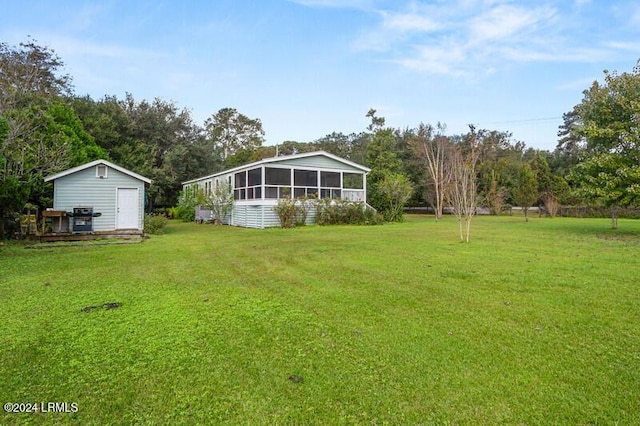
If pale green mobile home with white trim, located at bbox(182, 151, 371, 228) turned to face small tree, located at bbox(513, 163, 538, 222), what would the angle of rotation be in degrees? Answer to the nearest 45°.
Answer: approximately 45° to its left

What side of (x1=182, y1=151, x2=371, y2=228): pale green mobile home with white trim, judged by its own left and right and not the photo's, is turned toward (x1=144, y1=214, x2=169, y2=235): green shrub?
right

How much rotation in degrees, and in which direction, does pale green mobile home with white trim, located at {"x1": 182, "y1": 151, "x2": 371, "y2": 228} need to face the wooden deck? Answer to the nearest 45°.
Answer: approximately 90° to its right

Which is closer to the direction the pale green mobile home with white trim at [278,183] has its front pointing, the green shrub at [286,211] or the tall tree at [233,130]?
the green shrub

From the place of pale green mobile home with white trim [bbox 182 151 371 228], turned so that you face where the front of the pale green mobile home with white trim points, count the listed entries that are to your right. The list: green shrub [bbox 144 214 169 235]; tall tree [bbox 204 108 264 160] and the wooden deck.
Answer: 2

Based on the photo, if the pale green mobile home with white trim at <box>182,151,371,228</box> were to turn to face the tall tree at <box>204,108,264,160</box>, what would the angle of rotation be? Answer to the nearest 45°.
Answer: approximately 135° to its left

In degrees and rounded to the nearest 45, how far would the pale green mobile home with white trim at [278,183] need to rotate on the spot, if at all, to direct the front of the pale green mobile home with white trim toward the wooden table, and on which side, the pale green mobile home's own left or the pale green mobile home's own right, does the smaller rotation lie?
approximately 90° to the pale green mobile home's own right

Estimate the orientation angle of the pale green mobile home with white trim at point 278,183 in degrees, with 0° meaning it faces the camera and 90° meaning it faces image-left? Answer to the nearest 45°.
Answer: approximately 315°
